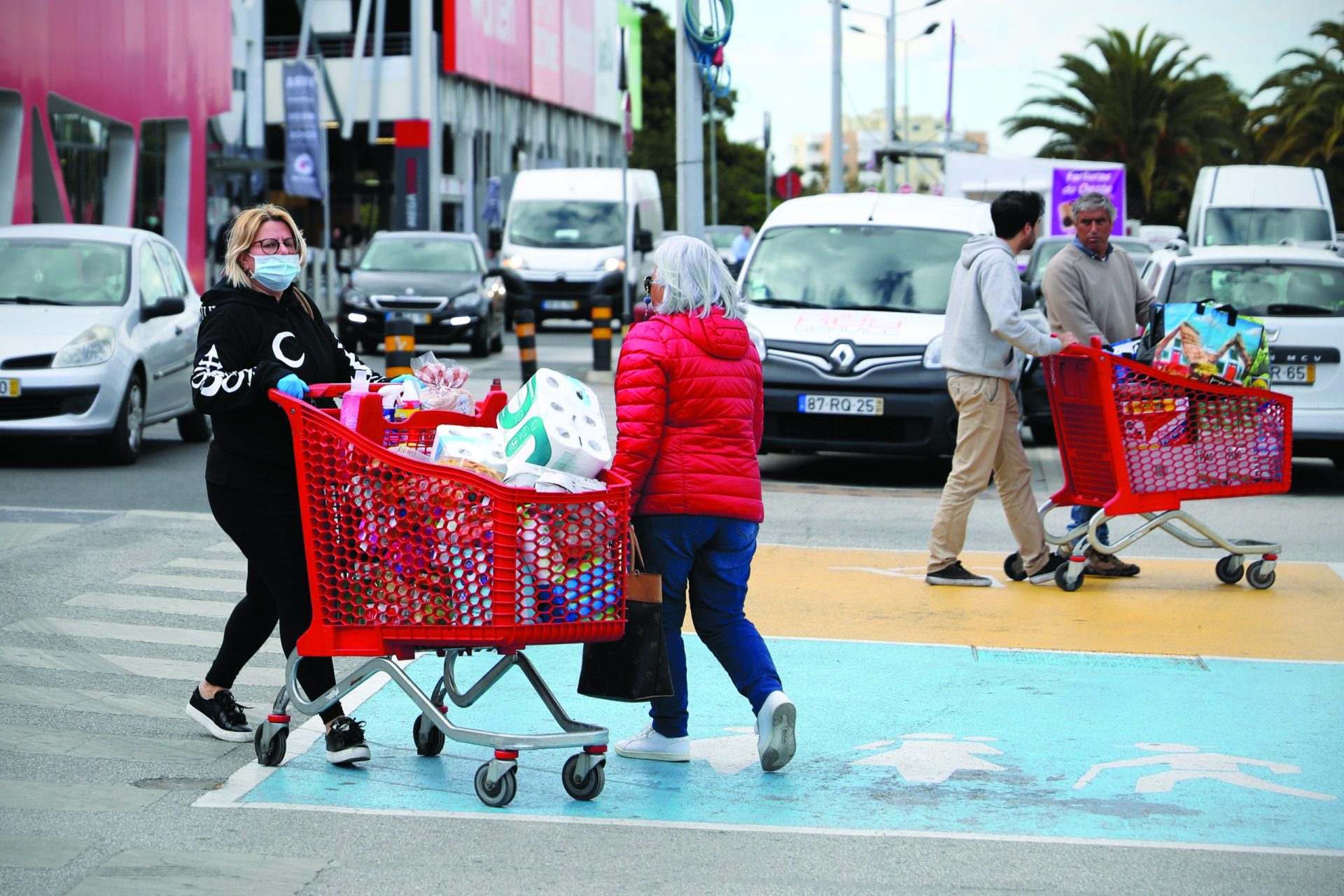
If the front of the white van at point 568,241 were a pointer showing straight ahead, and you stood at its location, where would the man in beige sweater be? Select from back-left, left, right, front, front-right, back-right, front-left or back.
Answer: front

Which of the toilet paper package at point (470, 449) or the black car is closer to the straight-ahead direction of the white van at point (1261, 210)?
the toilet paper package

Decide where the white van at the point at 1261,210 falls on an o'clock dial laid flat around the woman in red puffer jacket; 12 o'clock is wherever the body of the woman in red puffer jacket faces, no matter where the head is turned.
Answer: The white van is roughly at 2 o'clock from the woman in red puffer jacket.

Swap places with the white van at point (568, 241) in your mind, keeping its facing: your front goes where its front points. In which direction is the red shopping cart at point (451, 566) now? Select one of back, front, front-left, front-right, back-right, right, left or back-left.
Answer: front

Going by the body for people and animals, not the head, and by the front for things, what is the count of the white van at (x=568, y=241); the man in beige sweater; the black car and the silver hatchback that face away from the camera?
0

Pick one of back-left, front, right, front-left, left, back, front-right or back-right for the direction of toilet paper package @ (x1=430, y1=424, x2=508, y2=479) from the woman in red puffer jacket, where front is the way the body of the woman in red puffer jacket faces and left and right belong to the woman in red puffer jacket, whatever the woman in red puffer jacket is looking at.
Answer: left

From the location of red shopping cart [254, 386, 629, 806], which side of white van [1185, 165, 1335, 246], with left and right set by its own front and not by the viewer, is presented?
front

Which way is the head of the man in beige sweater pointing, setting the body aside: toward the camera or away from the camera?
toward the camera

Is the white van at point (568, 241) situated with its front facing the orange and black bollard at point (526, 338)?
yes

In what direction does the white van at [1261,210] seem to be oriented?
toward the camera

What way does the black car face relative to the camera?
toward the camera

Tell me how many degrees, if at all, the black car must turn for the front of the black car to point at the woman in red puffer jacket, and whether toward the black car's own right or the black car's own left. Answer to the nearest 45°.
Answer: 0° — it already faces them
